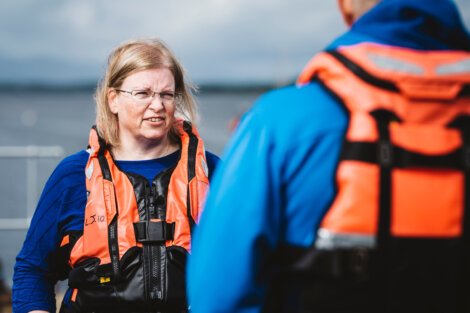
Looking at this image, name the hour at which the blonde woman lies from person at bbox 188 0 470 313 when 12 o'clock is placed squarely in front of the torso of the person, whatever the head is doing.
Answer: The blonde woman is roughly at 12 o'clock from the person.

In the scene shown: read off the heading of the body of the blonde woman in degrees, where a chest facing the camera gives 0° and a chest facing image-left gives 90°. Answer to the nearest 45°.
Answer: approximately 315°

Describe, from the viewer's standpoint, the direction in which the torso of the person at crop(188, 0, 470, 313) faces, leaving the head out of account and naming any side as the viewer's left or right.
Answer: facing away from the viewer and to the left of the viewer

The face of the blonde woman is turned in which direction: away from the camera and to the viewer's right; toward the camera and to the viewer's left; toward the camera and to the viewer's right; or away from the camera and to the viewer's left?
toward the camera and to the viewer's right

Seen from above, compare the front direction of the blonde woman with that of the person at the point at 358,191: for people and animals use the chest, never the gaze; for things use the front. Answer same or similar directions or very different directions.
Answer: very different directions
